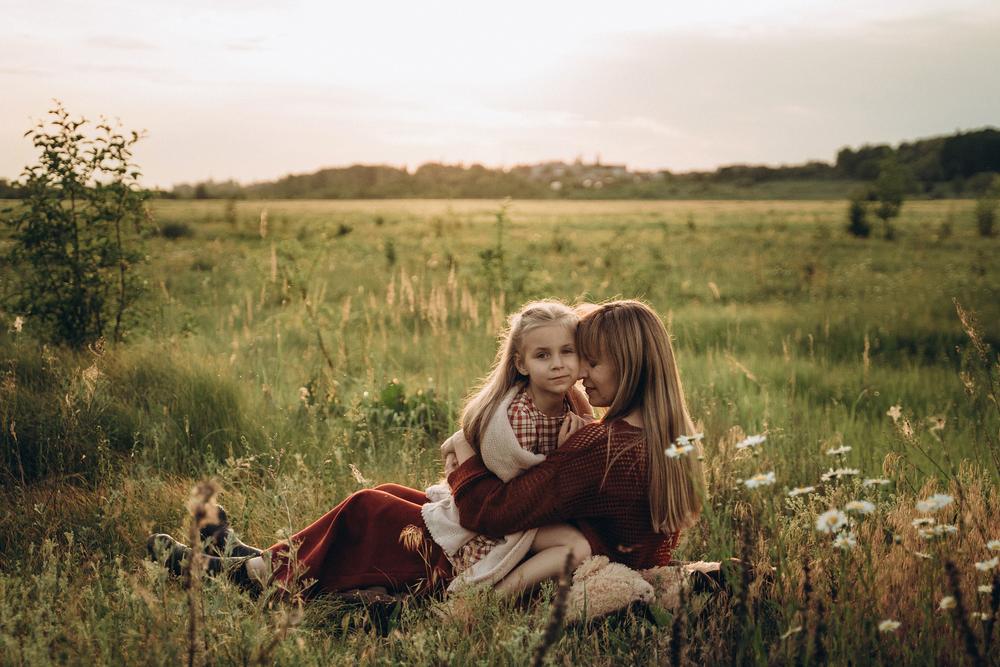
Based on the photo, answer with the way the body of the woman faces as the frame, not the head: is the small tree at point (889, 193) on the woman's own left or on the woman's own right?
on the woman's own right

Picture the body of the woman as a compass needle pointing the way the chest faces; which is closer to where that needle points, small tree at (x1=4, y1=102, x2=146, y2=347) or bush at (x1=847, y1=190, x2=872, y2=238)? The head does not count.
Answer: the small tree

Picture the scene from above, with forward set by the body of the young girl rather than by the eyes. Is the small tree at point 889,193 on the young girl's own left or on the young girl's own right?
on the young girl's own left

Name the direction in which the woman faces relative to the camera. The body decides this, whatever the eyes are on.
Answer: to the viewer's left

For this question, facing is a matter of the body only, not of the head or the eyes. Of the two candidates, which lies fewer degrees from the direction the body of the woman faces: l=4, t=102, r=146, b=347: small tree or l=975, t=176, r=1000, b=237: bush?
the small tree

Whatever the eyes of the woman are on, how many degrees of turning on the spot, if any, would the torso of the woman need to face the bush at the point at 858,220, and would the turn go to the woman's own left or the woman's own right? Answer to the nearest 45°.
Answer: approximately 135° to the woman's own right

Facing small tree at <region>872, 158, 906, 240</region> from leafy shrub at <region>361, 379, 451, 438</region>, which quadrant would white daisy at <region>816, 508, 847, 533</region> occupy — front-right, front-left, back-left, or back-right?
back-right

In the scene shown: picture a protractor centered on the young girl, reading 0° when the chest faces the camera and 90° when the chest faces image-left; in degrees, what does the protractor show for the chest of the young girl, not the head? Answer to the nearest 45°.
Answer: approximately 315°

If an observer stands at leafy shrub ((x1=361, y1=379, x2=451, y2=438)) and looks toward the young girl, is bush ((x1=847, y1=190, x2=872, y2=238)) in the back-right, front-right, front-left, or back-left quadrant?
back-left

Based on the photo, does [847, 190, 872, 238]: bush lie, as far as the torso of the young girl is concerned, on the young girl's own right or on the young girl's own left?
on the young girl's own left

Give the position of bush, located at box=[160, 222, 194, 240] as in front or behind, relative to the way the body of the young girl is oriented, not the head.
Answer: behind

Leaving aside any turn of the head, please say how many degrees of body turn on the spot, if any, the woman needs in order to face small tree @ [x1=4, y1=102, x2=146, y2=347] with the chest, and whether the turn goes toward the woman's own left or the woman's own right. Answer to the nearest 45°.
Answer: approximately 45° to the woman's own right

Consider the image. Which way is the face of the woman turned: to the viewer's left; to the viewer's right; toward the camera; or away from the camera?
to the viewer's left

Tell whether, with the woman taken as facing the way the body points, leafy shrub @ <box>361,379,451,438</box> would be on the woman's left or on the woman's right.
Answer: on the woman's right
